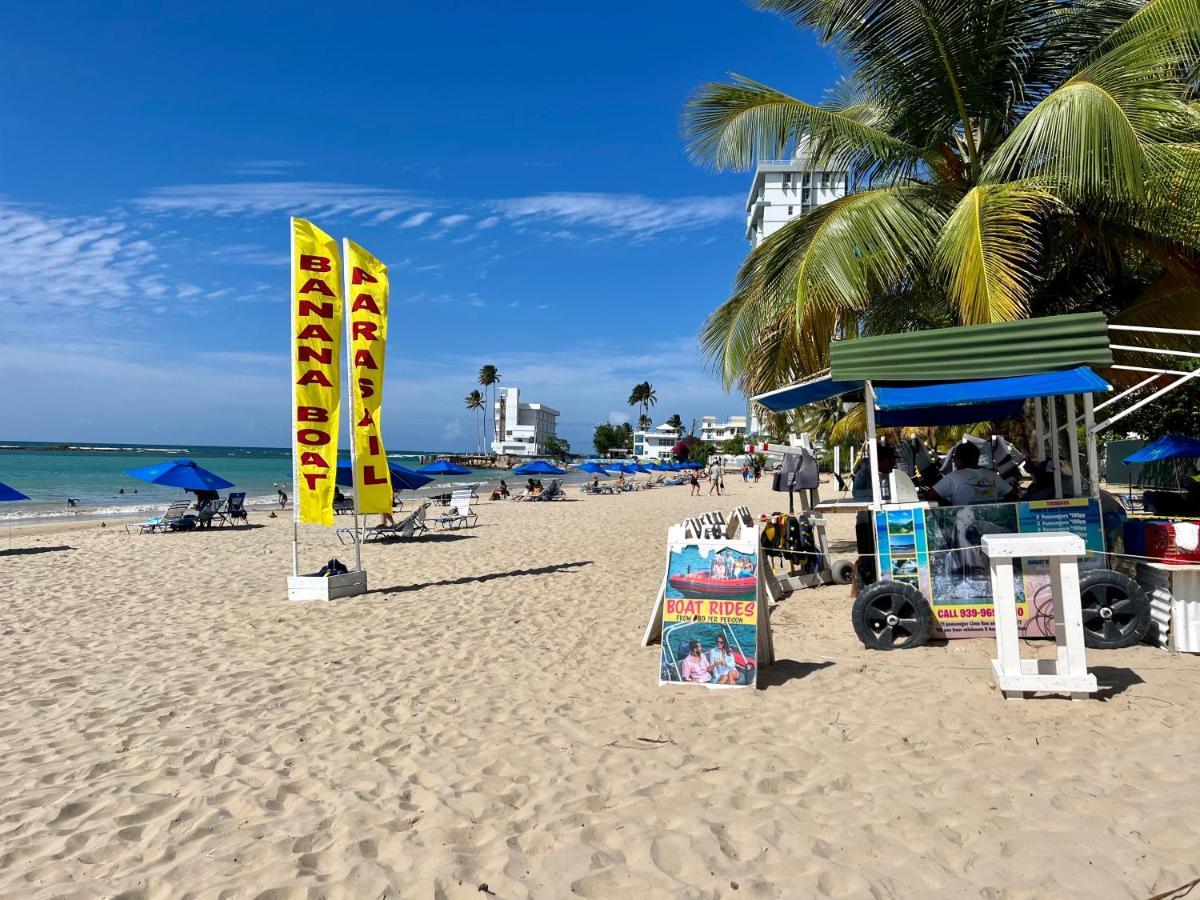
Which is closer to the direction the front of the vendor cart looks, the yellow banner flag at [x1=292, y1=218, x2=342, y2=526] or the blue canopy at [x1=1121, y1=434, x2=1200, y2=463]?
the yellow banner flag

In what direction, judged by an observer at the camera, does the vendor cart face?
facing the viewer

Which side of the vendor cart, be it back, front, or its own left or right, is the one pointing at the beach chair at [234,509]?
right

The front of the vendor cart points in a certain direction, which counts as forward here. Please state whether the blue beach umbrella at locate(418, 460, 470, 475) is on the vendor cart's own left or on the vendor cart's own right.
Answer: on the vendor cart's own right

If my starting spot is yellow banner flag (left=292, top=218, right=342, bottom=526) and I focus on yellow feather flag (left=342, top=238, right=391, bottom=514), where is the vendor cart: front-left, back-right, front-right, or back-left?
front-right

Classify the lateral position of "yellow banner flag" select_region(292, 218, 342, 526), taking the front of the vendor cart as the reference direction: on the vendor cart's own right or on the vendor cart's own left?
on the vendor cart's own right

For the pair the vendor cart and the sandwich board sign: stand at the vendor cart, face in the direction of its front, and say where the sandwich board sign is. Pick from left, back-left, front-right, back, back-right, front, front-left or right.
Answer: front-right

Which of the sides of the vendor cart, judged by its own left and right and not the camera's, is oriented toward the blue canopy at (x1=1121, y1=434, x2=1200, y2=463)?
back

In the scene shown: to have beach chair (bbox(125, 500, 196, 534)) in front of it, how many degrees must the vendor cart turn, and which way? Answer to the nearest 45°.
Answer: approximately 90° to its right

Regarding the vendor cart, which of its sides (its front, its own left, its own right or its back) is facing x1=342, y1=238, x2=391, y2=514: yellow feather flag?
right

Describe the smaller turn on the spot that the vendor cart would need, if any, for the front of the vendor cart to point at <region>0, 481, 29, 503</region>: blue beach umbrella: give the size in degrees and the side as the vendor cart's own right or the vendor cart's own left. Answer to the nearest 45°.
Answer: approximately 90° to the vendor cart's own right
